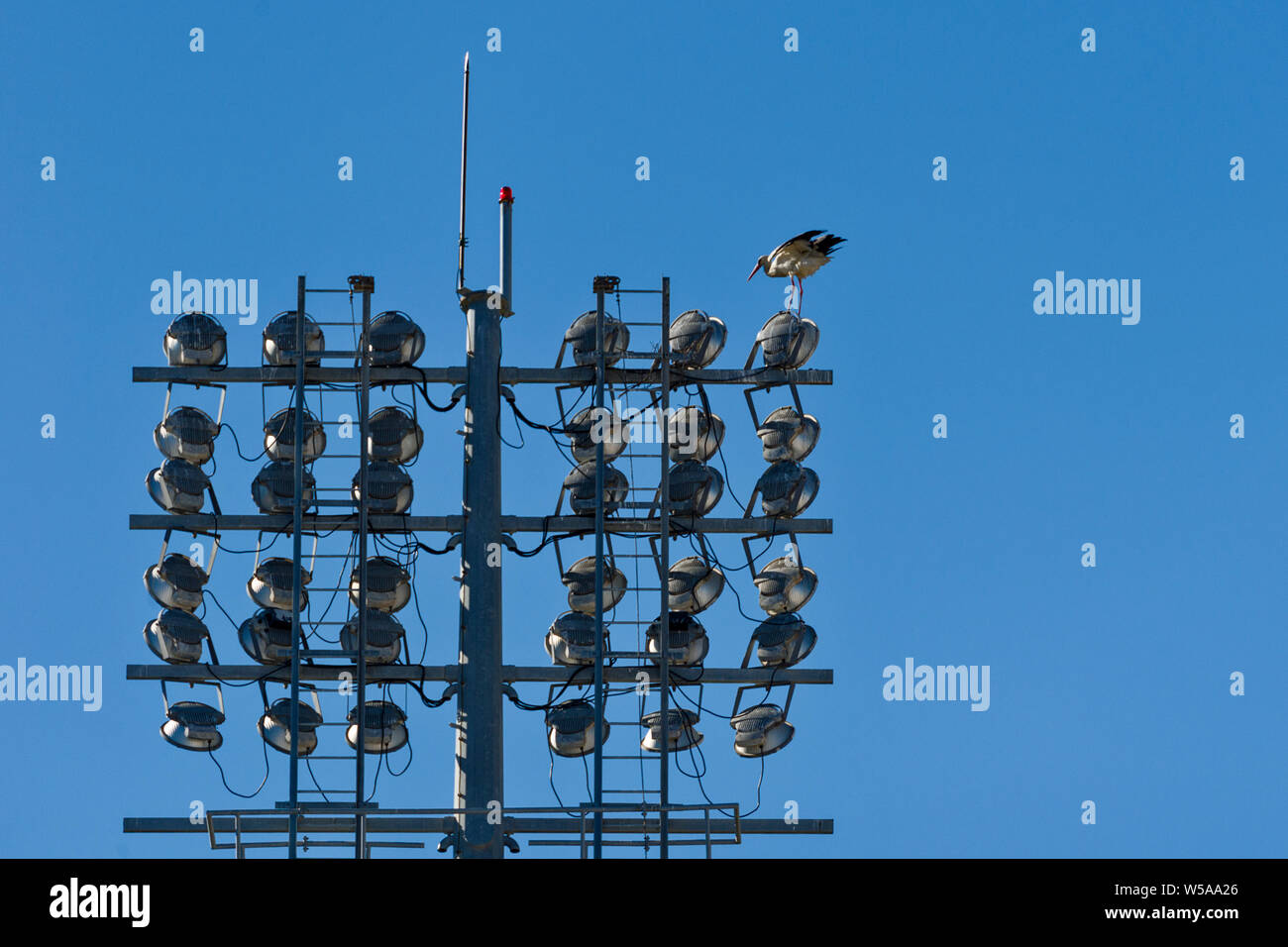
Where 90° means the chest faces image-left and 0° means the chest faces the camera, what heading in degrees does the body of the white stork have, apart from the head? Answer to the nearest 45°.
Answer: approximately 90°

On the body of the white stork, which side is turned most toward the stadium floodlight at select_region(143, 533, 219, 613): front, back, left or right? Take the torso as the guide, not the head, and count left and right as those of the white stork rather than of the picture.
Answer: front

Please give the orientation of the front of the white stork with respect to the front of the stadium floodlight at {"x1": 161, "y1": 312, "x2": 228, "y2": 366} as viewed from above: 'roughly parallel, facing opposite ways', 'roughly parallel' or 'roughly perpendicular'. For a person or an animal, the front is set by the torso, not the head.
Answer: roughly perpendicular

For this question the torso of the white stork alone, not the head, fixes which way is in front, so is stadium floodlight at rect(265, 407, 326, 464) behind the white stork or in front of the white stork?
in front

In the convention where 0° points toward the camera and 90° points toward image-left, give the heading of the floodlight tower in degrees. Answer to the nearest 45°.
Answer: approximately 180°

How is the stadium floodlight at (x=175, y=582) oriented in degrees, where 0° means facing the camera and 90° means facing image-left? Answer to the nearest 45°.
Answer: approximately 135°

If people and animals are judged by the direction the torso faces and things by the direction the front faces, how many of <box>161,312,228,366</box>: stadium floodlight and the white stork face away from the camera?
1

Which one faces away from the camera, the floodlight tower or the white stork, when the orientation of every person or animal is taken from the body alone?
the floodlight tower

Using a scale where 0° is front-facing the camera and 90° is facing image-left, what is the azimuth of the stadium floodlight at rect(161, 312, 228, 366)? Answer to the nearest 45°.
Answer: approximately 180°
